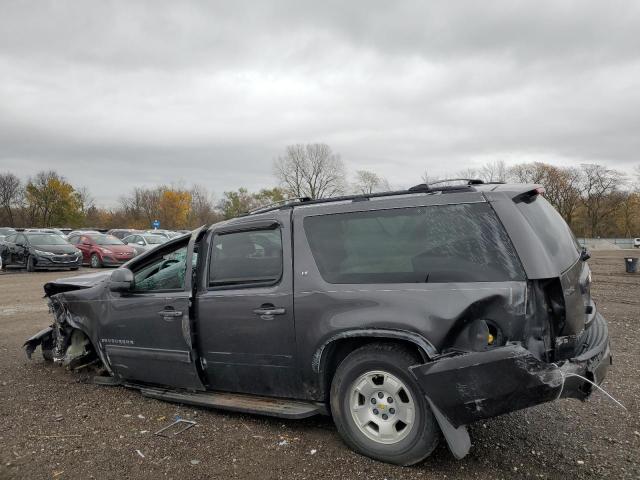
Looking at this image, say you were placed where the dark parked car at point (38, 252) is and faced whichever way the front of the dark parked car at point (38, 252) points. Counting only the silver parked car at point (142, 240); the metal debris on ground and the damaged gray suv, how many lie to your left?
1

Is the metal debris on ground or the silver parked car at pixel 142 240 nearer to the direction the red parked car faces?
the metal debris on ground

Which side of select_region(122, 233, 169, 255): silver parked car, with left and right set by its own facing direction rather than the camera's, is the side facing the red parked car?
right

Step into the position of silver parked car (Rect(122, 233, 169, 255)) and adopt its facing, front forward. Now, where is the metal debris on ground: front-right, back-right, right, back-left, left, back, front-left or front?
front-right

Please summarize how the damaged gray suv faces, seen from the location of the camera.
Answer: facing away from the viewer and to the left of the viewer

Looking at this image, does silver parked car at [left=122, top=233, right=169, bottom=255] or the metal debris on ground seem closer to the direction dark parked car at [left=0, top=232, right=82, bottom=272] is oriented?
the metal debris on ground

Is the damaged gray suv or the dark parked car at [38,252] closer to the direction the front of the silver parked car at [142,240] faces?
the damaged gray suv

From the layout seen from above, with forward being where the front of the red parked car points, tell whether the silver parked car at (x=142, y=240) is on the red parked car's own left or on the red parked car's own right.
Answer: on the red parked car's own left

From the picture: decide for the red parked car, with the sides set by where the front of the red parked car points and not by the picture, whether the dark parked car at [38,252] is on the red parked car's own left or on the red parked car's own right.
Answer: on the red parked car's own right

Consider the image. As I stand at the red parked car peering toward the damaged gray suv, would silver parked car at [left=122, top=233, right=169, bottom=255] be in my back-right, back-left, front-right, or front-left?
back-left

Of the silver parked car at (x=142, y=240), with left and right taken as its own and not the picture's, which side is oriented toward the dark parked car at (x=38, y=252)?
right

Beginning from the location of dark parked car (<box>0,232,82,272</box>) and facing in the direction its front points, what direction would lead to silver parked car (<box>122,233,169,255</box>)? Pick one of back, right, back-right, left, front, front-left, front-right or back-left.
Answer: left
